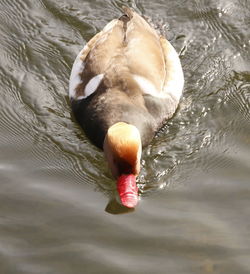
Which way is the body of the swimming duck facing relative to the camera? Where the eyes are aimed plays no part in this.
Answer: toward the camera
